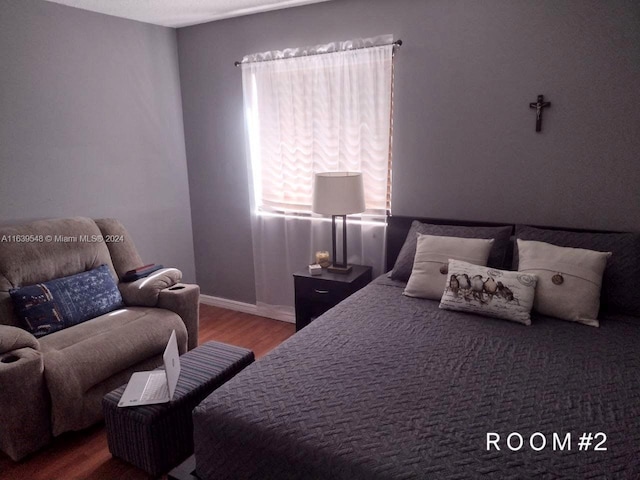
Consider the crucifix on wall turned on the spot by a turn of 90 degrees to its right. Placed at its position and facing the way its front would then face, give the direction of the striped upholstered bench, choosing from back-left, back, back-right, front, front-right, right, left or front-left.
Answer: front-left

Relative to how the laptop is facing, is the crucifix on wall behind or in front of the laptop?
behind

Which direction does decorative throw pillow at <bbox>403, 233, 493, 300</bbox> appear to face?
toward the camera

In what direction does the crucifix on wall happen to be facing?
toward the camera

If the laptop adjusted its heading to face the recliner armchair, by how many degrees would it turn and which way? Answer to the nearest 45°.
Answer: approximately 45° to its right

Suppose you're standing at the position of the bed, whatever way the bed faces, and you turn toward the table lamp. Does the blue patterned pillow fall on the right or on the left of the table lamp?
left

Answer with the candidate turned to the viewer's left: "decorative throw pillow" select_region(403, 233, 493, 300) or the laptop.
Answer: the laptop

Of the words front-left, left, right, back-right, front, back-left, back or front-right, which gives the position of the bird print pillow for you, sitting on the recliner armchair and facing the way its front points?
front

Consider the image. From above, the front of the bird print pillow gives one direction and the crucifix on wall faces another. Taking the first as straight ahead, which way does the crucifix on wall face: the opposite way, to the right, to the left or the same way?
the same way

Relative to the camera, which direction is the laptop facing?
to the viewer's left

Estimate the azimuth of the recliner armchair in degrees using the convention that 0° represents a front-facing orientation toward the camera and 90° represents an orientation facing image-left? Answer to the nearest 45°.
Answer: approximately 315°

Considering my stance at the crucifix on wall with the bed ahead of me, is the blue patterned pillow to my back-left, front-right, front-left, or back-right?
front-right

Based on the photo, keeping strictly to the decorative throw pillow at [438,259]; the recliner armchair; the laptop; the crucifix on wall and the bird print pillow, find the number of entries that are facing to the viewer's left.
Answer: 1

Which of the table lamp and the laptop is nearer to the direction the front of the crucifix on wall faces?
the laptop

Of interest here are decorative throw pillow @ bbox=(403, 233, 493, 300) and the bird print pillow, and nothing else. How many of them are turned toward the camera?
2

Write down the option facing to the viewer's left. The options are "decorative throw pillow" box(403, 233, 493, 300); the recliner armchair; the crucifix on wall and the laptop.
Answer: the laptop
